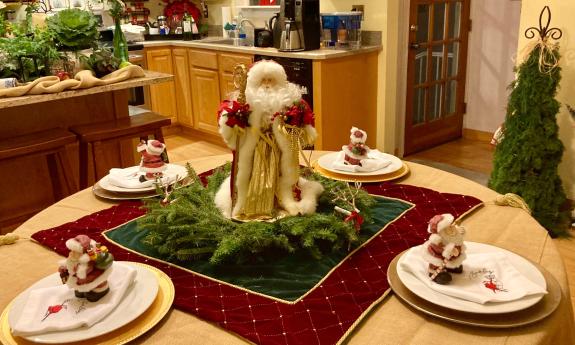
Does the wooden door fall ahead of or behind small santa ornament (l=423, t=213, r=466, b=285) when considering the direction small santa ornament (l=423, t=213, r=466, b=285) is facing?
behind

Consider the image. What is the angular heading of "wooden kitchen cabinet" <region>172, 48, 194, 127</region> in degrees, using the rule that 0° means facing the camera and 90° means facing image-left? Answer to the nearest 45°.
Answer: approximately 45°

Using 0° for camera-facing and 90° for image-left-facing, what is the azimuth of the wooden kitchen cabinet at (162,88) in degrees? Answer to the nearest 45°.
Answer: approximately 45°

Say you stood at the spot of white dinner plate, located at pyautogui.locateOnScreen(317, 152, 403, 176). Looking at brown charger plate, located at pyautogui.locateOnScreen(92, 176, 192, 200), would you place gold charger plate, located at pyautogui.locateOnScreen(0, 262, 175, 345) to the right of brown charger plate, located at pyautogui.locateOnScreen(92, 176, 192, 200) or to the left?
left

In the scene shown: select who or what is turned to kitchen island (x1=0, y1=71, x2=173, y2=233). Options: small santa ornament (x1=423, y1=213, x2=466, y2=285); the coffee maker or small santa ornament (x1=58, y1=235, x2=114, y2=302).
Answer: the coffee maker

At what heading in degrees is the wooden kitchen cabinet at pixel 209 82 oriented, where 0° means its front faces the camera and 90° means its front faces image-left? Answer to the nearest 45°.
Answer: approximately 45°

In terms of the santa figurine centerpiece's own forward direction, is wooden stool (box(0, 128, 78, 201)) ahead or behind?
behind

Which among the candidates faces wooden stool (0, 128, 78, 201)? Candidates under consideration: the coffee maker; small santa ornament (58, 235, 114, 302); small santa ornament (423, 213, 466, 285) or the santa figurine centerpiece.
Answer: the coffee maker

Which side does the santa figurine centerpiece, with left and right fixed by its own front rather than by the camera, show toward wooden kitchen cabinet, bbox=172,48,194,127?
back

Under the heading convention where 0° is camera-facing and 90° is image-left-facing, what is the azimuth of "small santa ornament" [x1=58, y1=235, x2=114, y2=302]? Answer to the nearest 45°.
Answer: approximately 45°
